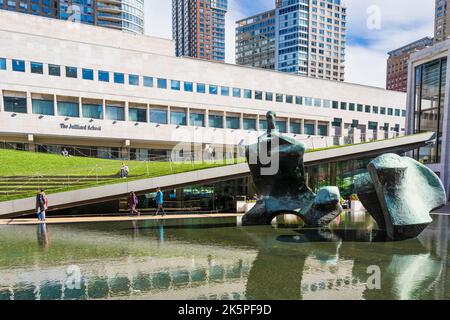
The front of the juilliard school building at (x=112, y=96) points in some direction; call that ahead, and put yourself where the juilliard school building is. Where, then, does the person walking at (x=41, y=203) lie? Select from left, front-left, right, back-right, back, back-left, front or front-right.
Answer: front-right

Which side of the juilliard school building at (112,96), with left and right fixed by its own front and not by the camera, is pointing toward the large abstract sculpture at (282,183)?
front

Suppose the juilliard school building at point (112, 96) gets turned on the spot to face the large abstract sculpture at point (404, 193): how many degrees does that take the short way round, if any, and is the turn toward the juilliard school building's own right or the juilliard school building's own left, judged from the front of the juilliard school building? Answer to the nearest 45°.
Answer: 0° — it already faces it

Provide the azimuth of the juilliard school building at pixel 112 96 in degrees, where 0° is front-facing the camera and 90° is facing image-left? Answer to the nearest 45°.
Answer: approximately 315°

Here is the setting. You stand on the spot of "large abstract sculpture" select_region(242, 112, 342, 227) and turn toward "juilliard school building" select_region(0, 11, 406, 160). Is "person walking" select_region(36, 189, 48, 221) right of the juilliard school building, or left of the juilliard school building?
left
